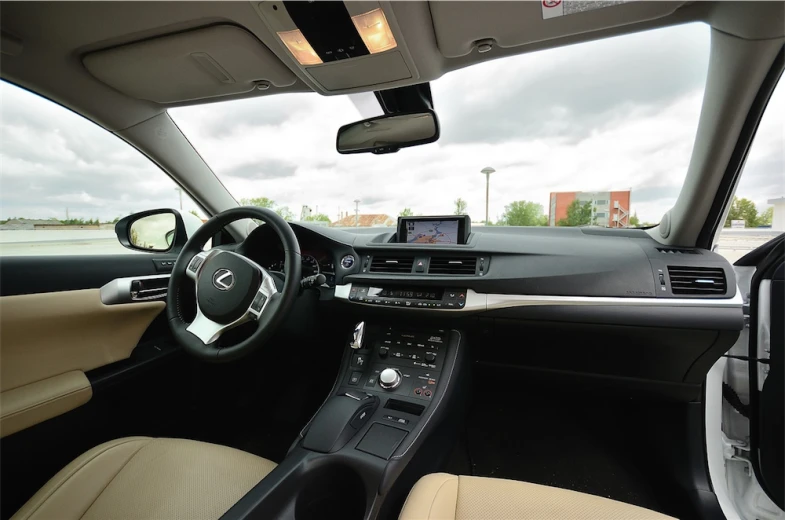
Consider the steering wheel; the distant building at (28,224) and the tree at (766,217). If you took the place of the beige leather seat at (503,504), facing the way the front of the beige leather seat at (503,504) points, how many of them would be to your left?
2

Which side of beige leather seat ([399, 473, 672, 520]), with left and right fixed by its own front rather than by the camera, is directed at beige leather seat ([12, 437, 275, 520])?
left

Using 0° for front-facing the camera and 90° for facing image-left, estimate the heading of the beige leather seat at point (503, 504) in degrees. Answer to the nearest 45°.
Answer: approximately 180°

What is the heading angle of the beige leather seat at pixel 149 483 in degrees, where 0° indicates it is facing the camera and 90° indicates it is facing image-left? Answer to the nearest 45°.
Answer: approximately 225°

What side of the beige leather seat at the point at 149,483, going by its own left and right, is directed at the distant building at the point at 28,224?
left
